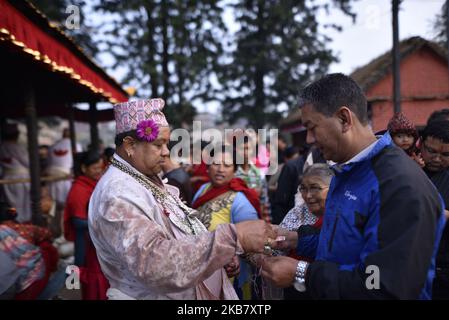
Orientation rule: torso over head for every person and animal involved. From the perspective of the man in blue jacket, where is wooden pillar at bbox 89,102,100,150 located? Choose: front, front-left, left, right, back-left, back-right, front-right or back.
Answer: front-right

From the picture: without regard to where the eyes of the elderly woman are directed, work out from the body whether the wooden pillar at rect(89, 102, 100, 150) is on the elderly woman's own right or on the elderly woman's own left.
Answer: on the elderly woman's own right

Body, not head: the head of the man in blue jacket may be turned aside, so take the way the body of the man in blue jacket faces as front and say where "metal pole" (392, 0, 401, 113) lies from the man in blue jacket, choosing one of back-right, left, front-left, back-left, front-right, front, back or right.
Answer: right

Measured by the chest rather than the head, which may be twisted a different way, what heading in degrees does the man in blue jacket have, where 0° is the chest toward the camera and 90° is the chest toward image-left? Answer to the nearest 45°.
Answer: approximately 90°

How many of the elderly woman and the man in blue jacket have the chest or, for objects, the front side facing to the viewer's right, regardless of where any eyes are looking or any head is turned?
0

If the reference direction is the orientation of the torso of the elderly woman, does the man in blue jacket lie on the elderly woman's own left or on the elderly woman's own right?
on the elderly woman's own left

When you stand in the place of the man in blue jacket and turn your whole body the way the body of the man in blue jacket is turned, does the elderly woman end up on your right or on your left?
on your right

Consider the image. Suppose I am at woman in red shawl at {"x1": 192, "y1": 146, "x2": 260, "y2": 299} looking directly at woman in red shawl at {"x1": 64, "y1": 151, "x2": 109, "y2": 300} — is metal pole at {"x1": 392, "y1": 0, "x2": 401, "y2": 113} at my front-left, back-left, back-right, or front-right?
back-right

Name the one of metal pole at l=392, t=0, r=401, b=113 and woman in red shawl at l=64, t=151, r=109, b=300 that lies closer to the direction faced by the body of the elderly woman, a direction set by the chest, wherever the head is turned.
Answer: the woman in red shawl

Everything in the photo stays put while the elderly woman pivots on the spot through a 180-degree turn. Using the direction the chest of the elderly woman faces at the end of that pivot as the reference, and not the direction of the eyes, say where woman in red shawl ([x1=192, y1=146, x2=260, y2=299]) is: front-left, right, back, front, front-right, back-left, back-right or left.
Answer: left

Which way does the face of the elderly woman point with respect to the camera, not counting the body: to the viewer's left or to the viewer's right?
to the viewer's left
